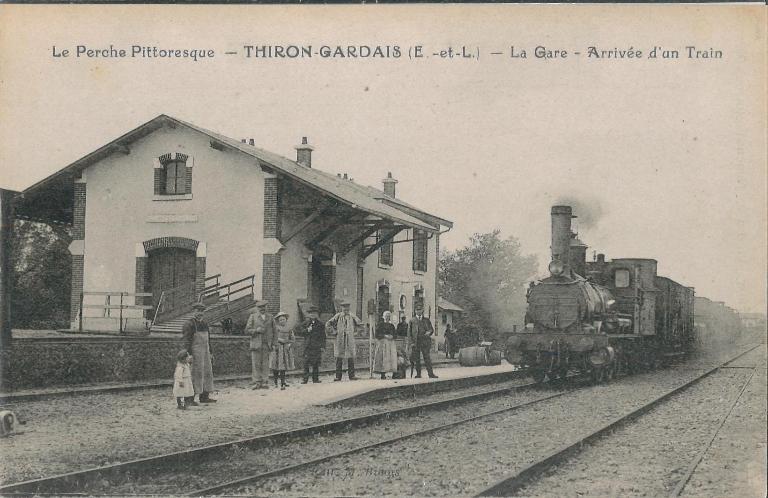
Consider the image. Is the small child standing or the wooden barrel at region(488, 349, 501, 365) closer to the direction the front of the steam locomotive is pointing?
the small child standing

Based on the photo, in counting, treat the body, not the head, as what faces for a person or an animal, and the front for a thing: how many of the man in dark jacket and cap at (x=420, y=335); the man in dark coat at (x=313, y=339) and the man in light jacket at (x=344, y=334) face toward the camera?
3

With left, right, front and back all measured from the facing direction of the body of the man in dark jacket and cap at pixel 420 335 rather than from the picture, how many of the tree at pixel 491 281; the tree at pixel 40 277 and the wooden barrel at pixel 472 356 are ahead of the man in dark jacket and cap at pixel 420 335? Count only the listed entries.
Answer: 0

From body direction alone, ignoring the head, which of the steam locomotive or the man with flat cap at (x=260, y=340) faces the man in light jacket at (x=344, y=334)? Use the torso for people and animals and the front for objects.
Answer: the steam locomotive

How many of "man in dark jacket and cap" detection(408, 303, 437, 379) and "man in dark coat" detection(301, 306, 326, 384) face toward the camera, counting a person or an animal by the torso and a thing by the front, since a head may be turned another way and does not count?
2

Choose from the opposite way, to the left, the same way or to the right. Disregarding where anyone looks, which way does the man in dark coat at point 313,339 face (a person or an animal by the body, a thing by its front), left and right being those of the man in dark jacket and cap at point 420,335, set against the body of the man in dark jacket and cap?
the same way

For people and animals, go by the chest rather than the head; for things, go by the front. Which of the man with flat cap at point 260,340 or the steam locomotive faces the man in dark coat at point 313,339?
the steam locomotive

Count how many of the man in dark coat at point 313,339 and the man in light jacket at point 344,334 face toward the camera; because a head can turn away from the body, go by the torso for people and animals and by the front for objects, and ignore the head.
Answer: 2

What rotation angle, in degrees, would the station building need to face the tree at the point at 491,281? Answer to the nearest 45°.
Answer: approximately 90° to its left

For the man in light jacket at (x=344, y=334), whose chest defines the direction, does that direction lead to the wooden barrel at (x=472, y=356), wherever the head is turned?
no

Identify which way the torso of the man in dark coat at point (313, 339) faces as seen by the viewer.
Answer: toward the camera

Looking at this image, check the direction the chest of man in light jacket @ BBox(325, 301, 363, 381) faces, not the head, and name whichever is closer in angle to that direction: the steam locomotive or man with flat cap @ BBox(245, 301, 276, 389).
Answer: the man with flat cap

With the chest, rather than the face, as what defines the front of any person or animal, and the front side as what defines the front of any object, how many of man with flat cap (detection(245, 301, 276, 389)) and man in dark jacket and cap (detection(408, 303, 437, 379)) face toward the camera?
2

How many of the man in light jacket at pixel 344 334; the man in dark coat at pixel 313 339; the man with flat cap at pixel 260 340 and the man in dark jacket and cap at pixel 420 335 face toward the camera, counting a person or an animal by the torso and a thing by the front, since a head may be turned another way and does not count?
4

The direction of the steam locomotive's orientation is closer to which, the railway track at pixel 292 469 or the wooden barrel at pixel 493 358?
the railway track

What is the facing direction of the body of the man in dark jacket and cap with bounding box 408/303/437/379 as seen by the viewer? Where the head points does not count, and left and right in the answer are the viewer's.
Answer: facing the viewer

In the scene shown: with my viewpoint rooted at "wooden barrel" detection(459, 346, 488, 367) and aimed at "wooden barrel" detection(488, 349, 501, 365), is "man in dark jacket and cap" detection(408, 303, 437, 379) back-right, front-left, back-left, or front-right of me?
back-right
